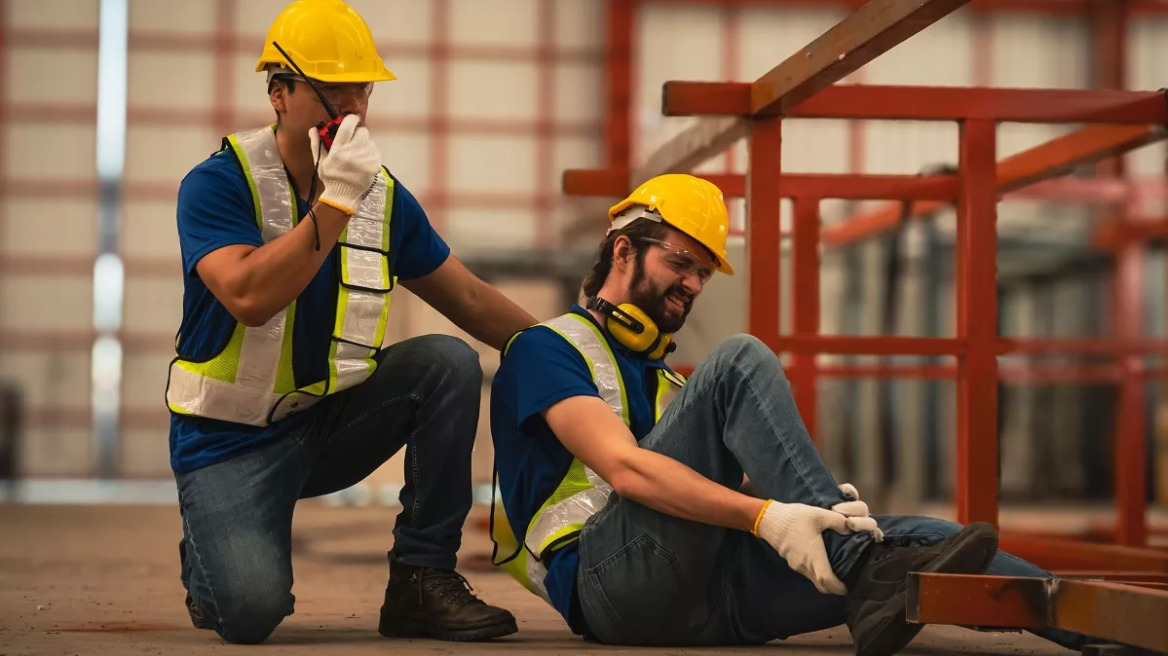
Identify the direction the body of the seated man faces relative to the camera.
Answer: to the viewer's right

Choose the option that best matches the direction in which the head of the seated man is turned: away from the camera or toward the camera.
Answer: toward the camera
